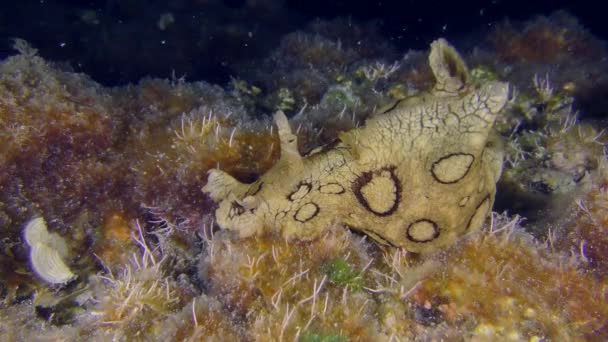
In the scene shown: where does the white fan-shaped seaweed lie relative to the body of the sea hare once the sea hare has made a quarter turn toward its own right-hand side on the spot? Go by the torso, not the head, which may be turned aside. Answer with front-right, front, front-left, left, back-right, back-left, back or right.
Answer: left

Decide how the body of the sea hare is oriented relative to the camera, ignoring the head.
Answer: to the viewer's left
